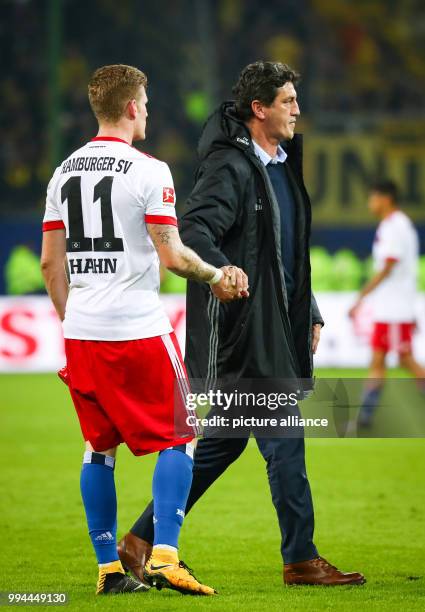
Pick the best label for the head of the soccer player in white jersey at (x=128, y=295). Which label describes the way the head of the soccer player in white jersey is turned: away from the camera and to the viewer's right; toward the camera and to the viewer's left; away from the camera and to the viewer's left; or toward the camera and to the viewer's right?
away from the camera and to the viewer's right

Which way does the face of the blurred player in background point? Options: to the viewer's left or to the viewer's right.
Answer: to the viewer's left

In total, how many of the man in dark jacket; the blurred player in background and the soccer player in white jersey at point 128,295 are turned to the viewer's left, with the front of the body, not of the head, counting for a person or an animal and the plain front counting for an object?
1

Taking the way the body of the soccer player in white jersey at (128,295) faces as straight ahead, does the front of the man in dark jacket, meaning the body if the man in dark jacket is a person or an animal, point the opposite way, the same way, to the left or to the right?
to the right

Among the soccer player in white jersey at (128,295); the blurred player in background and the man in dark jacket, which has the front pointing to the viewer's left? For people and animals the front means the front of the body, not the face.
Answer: the blurred player in background

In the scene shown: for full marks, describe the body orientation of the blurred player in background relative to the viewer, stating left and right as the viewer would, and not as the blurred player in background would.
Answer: facing to the left of the viewer

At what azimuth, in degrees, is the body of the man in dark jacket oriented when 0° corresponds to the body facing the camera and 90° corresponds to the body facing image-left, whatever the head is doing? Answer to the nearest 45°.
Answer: approximately 315°

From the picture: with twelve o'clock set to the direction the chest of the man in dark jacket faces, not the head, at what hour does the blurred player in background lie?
The blurred player in background is roughly at 8 o'clock from the man in dark jacket.

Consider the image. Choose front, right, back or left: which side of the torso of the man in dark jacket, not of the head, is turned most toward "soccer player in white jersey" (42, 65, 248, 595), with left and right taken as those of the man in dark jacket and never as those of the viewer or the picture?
right

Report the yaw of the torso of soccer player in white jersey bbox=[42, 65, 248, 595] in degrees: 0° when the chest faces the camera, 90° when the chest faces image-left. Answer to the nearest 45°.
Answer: approximately 225°

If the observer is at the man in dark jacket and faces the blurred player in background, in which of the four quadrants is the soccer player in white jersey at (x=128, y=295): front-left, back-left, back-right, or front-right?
back-left

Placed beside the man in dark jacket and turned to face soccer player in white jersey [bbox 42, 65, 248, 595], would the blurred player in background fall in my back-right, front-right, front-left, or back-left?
back-right

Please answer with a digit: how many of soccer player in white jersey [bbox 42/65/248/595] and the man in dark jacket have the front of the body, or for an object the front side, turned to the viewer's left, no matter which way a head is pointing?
0

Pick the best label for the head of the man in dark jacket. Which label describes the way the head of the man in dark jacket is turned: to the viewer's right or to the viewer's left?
to the viewer's right
